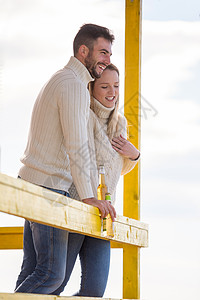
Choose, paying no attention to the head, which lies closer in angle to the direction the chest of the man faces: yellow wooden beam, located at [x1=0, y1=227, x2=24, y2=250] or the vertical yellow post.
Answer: the vertical yellow post

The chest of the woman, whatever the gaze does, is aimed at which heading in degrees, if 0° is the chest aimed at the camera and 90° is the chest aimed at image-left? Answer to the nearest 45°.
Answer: approximately 315°

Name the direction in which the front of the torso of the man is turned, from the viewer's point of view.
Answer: to the viewer's right

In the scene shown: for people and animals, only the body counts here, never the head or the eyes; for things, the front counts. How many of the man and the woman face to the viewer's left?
0

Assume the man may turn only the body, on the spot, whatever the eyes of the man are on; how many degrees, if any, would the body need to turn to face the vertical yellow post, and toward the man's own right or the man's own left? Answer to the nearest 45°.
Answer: approximately 45° to the man's own left

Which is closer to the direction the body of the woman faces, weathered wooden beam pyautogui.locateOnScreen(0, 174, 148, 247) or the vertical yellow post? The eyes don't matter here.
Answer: the weathered wooden beam
